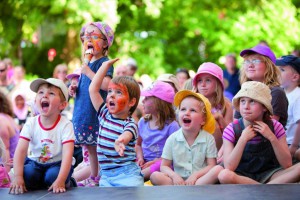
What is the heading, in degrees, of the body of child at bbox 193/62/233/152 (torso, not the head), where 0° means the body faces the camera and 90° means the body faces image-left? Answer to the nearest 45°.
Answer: approximately 45°

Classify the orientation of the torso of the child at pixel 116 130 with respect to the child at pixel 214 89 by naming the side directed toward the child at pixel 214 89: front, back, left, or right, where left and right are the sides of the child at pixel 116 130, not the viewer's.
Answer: back

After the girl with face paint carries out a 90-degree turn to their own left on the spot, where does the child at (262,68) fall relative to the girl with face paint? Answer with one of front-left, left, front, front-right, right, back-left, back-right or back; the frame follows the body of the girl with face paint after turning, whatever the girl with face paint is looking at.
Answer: front-left

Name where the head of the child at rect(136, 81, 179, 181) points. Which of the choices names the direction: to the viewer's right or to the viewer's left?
to the viewer's left

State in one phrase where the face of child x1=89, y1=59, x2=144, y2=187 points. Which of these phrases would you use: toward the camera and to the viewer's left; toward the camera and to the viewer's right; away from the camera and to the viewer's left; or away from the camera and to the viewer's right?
toward the camera and to the viewer's left

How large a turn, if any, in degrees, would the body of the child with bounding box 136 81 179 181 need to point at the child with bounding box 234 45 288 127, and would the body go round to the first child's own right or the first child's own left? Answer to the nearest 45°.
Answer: approximately 135° to the first child's own left

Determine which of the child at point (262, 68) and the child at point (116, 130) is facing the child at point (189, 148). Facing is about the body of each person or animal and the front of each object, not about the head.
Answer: the child at point (262, 68)

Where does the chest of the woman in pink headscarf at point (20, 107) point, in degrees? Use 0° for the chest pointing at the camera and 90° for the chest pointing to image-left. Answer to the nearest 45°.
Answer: approximately 0°

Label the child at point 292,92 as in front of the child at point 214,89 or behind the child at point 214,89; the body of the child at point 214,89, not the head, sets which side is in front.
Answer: behind
